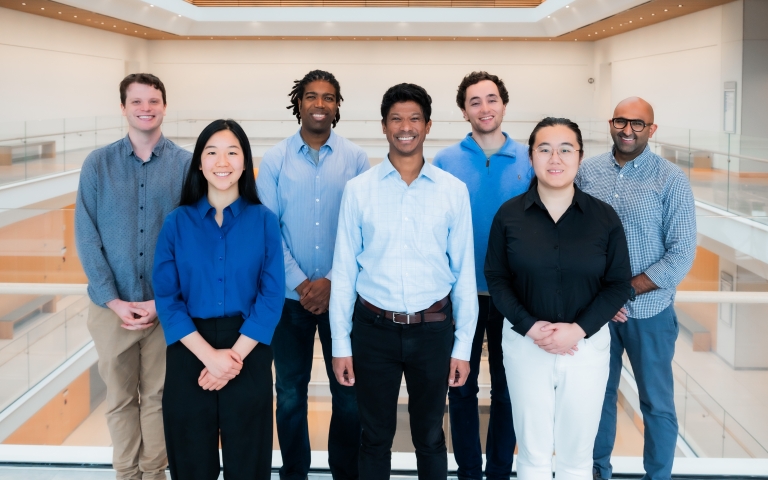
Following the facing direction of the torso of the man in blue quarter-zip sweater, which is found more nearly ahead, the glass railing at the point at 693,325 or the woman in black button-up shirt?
the woman in black button-up shirt

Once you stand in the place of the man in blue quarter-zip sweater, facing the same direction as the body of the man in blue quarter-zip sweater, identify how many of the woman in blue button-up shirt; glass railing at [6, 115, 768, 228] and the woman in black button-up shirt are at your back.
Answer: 1

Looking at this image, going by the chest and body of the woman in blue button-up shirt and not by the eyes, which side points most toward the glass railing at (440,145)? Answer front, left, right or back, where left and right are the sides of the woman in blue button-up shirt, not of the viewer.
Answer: back
